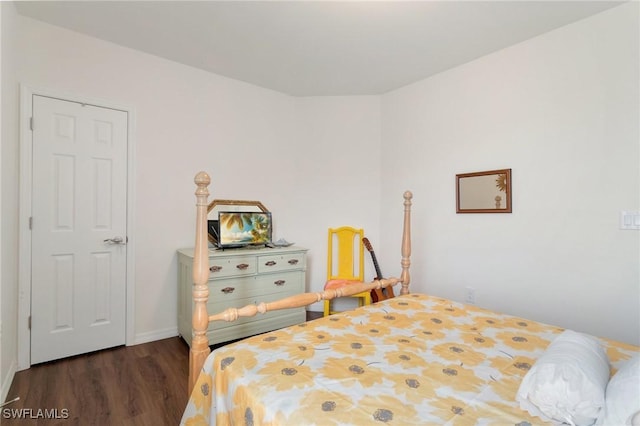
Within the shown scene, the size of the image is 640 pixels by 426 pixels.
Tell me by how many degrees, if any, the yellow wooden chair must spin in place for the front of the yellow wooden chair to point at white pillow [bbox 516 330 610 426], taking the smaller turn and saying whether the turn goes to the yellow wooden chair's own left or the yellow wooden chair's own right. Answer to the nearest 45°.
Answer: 0° — it already faces it

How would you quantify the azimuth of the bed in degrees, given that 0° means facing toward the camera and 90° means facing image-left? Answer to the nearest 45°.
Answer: approximately 135°

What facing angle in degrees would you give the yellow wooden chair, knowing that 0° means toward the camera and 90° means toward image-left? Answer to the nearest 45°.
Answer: approximately 0°

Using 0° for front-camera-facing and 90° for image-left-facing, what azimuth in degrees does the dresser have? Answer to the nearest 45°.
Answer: approximately 315°

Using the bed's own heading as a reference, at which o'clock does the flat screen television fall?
The flat screen television is roughly at 12 o'clock from the bed.

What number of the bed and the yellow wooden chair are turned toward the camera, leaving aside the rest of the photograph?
1

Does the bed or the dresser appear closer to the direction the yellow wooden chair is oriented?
the bed

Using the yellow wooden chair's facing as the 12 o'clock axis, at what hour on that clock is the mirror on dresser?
The mirror on dresser is roughly at 2 o'clock from the yellow wooden chair.
